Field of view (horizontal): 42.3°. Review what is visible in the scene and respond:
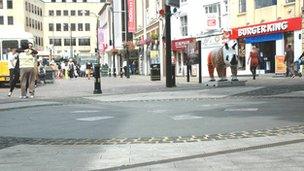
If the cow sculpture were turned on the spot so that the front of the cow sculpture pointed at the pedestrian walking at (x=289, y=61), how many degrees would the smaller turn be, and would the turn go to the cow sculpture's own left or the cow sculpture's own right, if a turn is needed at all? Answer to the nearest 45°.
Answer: approximately 90° to the cow sculpture's own left

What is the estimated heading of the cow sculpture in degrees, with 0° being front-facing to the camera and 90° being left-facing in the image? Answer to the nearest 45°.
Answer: approximately 315°

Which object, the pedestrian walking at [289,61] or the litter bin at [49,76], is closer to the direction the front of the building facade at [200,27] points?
the litter bin

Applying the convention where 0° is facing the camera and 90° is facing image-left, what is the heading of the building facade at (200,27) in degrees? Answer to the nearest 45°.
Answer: approximately 45°

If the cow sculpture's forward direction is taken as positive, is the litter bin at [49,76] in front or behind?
behind
